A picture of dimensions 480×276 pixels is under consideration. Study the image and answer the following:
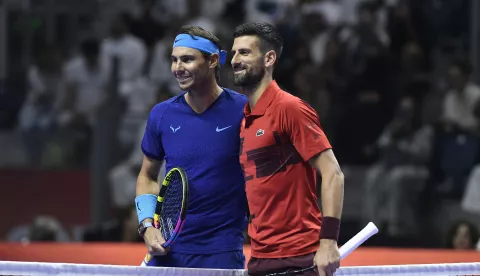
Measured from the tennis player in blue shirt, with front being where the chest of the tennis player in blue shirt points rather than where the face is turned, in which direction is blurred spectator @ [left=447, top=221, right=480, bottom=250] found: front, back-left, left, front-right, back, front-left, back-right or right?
back-left

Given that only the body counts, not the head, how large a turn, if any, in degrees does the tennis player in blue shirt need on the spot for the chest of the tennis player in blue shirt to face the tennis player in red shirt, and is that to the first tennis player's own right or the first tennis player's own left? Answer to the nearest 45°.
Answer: approximately 45° to the first tennis player's own left

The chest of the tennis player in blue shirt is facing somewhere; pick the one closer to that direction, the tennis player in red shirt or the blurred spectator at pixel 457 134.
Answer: the tennis player in red shirt

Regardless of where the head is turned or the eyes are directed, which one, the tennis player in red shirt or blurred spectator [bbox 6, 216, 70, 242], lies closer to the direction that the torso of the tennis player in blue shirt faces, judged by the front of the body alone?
the tennis player in red shirt

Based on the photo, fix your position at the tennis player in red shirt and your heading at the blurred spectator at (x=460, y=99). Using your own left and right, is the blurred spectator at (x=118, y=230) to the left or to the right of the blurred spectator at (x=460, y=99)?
left

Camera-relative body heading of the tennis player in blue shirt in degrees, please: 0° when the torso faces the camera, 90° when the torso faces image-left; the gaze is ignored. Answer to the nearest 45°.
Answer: approximately 0°

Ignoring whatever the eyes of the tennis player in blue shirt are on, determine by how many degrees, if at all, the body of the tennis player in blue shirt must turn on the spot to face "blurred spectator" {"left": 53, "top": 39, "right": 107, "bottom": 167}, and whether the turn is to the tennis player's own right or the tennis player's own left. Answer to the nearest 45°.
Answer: approximately 180°

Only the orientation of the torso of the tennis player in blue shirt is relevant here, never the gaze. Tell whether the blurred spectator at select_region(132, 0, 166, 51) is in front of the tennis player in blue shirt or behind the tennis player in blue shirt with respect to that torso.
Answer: behind

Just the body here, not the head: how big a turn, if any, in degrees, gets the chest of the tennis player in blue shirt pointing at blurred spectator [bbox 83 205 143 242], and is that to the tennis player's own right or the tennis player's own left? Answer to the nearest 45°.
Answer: approximately 180°

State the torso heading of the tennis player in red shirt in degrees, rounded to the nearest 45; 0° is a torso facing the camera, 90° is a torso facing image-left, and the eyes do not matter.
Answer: approximately 45°
